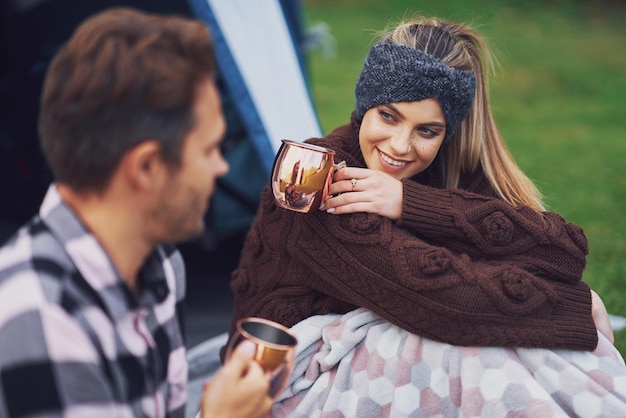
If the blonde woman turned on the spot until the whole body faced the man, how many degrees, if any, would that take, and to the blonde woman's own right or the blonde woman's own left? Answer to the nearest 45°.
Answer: approximately 45° to the blonde woman's own right

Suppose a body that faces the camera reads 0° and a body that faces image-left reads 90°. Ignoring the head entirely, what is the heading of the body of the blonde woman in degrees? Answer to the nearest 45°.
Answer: approximately 0°

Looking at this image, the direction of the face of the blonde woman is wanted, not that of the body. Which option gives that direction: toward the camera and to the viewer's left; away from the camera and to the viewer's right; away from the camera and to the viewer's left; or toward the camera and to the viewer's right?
toward the camera and to the viewer's left

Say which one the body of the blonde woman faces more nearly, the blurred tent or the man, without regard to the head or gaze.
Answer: the man
